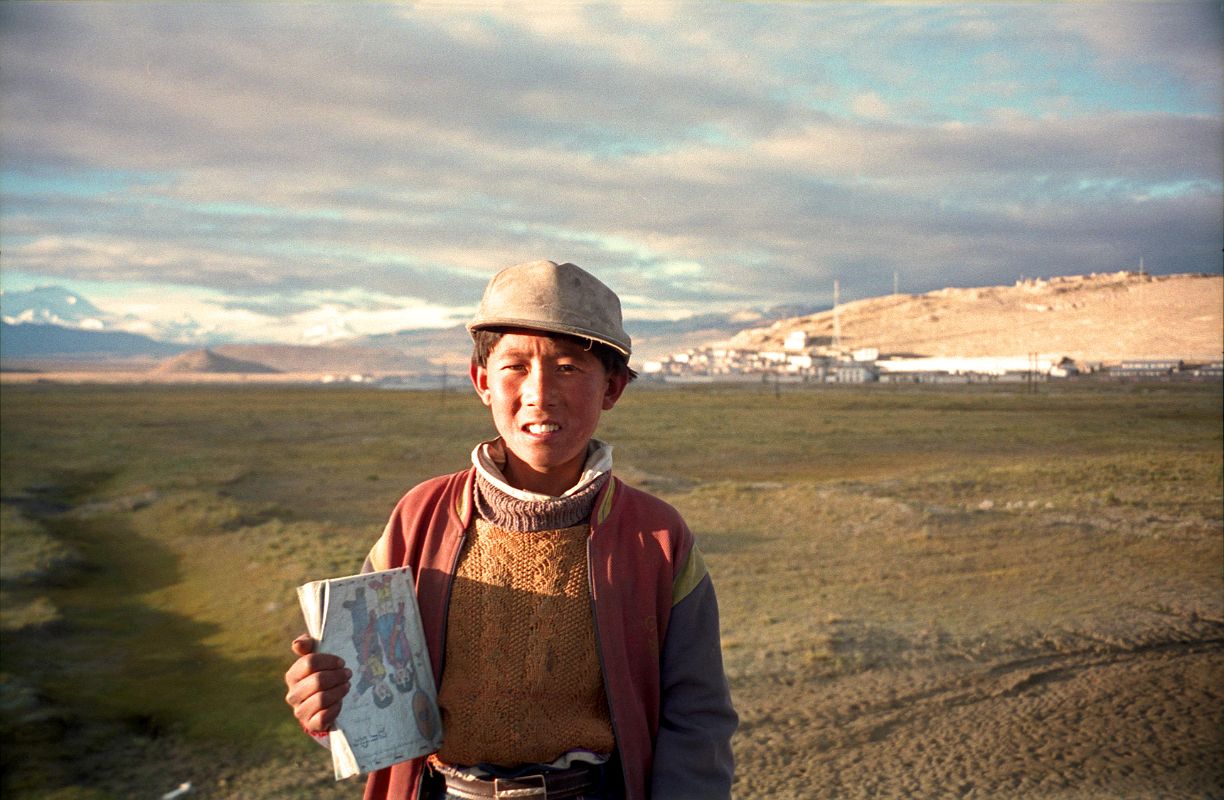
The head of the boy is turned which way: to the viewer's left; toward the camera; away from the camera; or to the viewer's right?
toward the camera

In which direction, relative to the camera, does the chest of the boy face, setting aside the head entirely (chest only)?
toward the camera
